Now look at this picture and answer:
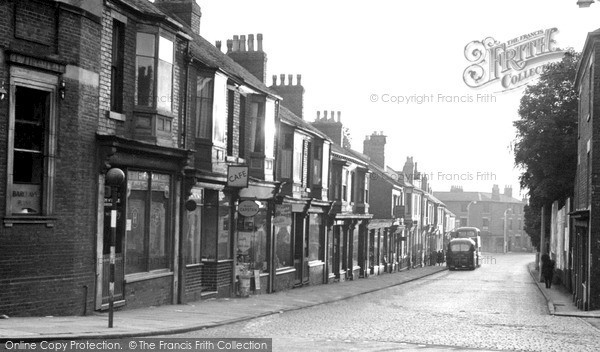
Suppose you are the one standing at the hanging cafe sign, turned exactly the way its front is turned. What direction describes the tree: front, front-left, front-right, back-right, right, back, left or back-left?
back-left

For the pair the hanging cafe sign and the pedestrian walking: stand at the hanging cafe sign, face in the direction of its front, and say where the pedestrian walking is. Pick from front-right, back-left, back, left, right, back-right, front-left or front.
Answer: back-left

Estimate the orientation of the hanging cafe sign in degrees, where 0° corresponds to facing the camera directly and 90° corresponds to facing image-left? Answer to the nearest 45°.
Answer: approximately 0°
